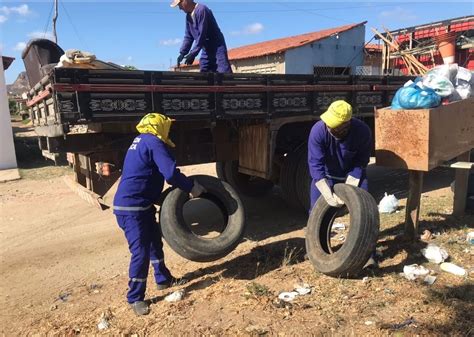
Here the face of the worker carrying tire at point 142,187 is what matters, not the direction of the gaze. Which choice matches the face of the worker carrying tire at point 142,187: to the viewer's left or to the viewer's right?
to the viewer's right

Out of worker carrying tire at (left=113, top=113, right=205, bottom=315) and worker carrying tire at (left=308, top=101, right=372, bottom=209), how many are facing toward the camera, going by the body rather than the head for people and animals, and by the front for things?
1

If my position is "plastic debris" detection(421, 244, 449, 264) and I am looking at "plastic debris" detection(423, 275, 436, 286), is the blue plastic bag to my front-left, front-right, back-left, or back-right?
back-right

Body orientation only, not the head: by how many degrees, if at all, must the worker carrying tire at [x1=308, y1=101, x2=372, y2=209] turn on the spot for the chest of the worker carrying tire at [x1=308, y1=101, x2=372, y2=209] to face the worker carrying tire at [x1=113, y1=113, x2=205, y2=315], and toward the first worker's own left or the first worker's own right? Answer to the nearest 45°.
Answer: approximately 45° to the first worker's own right

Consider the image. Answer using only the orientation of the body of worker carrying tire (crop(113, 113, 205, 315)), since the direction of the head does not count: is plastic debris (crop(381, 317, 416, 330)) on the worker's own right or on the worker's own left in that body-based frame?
on the worker's own right

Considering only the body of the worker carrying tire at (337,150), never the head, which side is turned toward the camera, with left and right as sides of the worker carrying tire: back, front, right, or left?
front

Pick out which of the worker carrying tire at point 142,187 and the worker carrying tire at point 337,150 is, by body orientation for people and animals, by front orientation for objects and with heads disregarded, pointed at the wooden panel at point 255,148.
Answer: the worker carrying tire at point 142,187

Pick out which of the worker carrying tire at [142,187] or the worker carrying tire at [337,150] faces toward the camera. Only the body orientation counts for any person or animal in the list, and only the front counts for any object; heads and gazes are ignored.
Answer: the worker carrying tire at [337,150]

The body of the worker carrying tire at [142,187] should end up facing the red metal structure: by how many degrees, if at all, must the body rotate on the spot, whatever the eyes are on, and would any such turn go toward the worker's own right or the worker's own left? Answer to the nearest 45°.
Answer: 0° — they already face it

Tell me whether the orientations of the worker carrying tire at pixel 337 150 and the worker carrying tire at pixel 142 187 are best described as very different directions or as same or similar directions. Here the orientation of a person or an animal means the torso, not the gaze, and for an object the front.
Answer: very different directions

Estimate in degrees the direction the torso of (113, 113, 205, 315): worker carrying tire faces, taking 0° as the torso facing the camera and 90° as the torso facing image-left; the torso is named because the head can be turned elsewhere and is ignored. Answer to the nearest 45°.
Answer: approximately 225°
